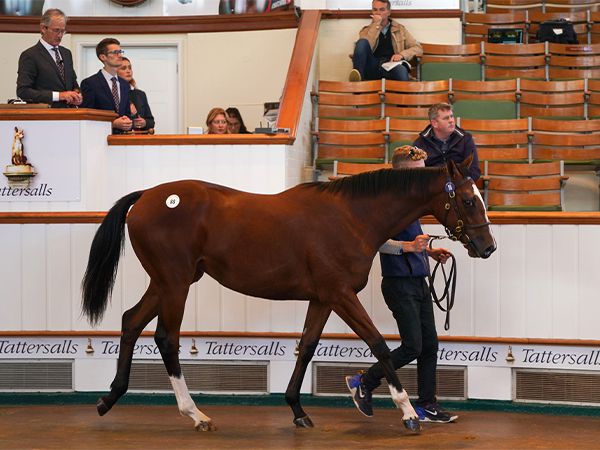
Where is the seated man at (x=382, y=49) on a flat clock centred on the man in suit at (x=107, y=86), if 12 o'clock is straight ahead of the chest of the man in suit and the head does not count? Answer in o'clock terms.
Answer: The seated man is roughly at 9 o'clock from the man in suit.

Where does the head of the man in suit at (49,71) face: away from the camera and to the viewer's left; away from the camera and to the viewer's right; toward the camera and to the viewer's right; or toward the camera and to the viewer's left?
toward the camera and to the viewer's right

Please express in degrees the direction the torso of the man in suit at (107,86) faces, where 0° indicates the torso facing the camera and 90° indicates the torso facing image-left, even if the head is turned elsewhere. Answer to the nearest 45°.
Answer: approximately 315°

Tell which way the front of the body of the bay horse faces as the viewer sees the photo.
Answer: to the viewer's right

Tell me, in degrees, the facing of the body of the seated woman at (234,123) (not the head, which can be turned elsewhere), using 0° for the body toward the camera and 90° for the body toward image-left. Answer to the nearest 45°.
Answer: approximately 45°

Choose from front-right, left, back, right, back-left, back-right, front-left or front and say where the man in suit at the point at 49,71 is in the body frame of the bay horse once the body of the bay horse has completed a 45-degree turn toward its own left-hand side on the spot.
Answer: left

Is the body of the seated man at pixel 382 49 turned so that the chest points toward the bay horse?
yes

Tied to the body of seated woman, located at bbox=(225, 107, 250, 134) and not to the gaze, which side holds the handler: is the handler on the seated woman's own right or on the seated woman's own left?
on the seated woman's own left

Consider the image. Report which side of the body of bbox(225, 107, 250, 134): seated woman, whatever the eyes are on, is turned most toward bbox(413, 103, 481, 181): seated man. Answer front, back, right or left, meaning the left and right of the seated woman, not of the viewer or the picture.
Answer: left

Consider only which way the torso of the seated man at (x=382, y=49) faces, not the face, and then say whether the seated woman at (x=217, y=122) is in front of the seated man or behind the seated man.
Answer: in front

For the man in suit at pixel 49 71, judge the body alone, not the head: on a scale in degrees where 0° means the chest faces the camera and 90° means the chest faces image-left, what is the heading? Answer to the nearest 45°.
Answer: approximately 315°
